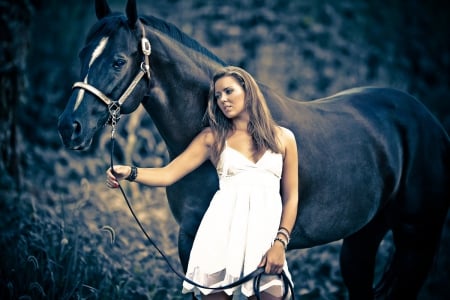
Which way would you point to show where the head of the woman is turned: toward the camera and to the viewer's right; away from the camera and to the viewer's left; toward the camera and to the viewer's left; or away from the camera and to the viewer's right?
toward the camera and to the viewer's left

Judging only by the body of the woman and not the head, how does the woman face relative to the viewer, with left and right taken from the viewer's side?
facing the viewer

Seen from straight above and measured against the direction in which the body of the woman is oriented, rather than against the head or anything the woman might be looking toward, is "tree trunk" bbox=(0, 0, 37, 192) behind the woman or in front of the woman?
behind
